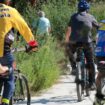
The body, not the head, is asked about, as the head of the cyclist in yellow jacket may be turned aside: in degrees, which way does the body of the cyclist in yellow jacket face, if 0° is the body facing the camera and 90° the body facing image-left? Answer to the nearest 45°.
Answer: approximately 225°

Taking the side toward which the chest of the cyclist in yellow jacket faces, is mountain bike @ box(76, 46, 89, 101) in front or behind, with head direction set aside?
in front

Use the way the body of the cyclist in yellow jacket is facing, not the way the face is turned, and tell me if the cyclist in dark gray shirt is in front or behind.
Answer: in front
